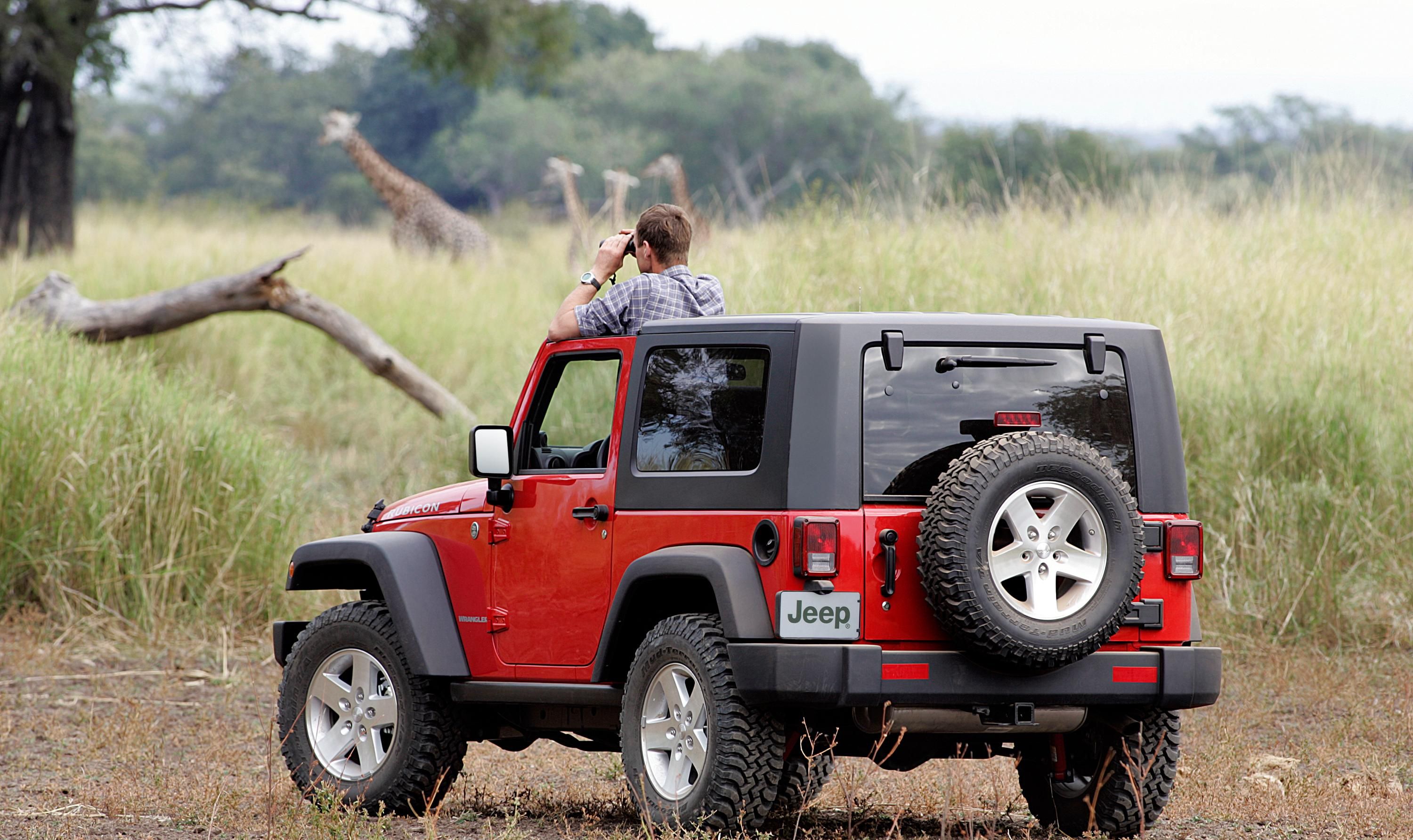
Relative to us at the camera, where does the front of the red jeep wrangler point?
facing away from the viewer and to the left of the viewer

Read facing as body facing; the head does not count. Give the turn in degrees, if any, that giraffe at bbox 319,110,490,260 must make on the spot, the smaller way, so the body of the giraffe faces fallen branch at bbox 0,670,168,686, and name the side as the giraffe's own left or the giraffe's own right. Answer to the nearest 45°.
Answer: approximately 90° to the giraffe's own left

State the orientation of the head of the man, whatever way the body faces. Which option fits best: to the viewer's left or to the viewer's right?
to the viewer's left

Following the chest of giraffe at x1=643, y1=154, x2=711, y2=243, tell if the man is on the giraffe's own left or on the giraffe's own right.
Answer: on the giraffe's own left

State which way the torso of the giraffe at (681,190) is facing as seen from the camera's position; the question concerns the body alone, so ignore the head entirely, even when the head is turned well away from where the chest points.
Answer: to the viewer's left

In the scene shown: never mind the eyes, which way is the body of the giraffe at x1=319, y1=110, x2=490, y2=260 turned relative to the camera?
to the viewer's left

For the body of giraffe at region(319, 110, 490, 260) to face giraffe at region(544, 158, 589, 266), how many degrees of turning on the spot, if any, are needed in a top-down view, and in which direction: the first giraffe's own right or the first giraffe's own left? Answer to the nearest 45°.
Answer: approximately 135° to the first giraffe's own left
